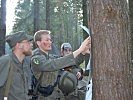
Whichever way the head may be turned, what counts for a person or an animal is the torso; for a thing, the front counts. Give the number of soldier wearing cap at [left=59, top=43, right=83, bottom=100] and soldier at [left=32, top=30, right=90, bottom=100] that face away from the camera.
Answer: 0

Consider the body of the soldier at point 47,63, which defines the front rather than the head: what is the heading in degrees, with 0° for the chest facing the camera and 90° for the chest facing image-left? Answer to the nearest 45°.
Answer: approximately 270°

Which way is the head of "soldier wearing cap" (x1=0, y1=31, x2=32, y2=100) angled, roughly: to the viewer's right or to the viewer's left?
to the viewer's right

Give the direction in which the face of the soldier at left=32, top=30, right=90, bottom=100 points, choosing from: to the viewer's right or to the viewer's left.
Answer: to the viewer's right

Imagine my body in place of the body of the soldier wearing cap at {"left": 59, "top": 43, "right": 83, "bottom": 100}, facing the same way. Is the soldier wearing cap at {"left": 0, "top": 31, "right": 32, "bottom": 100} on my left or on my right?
on my right

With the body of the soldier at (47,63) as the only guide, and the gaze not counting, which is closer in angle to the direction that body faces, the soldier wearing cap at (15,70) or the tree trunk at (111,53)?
the tree trunk
